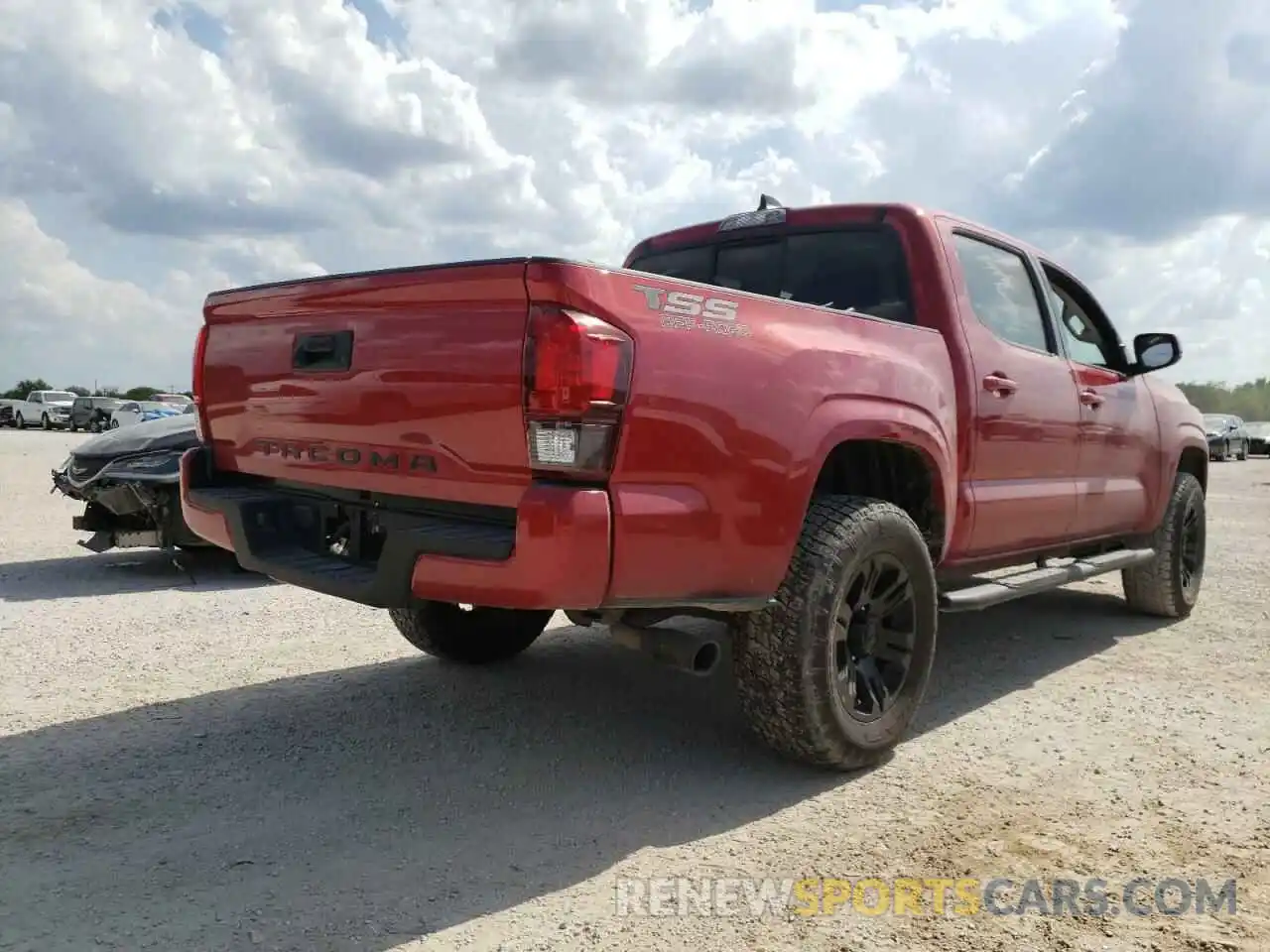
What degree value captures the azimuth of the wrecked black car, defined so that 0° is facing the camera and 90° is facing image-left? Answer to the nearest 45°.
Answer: approximately 45°

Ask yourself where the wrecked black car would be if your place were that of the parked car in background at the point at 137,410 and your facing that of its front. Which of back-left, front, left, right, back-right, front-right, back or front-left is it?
front-right

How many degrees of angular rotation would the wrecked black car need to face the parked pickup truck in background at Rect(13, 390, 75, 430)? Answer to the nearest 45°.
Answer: approximately 135° to its right

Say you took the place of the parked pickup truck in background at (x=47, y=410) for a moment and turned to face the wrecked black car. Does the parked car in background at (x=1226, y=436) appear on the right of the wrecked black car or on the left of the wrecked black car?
left

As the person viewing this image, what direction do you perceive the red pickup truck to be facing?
facing away from the viewer and to the right of the viewer

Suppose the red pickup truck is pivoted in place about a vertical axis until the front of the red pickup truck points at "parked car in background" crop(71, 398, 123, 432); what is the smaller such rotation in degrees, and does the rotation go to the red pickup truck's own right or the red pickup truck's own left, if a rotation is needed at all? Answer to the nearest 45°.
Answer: approximately 90° to the red pickup truck's own left
